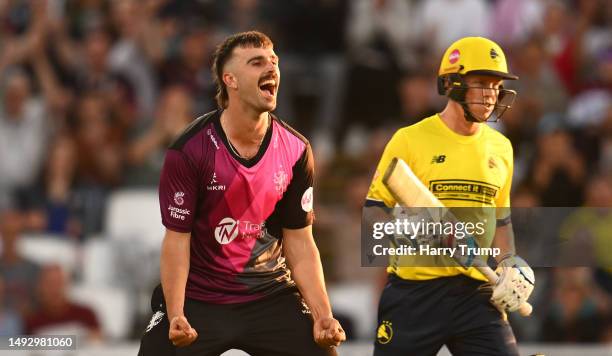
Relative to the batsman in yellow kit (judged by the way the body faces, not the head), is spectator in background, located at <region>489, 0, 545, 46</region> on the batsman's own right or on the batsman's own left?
on the batsman's own left

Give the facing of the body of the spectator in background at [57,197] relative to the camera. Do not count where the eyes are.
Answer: toward the camera

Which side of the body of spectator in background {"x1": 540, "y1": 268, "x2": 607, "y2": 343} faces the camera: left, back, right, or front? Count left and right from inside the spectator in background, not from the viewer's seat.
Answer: front

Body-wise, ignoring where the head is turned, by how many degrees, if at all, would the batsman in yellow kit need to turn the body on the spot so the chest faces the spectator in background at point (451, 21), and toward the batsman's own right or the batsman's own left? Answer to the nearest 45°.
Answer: approximately 135° to the batsman's own left

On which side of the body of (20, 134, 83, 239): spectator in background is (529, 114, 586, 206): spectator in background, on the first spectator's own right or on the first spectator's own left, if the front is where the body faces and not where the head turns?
on the first spectator's own left

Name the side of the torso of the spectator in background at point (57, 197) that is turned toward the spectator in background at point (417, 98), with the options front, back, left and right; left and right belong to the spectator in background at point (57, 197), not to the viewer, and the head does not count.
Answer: left

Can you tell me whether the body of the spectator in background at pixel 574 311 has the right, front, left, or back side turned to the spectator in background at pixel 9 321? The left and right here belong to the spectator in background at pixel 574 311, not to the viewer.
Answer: right

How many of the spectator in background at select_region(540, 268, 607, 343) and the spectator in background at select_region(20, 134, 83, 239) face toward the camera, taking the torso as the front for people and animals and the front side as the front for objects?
2

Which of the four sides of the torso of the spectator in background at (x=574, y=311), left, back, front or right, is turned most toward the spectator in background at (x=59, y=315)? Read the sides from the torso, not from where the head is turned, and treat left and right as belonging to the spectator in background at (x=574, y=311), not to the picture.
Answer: right

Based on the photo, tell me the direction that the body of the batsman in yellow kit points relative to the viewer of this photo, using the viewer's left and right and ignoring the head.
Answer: facing the viewer and to the right of the viewer
